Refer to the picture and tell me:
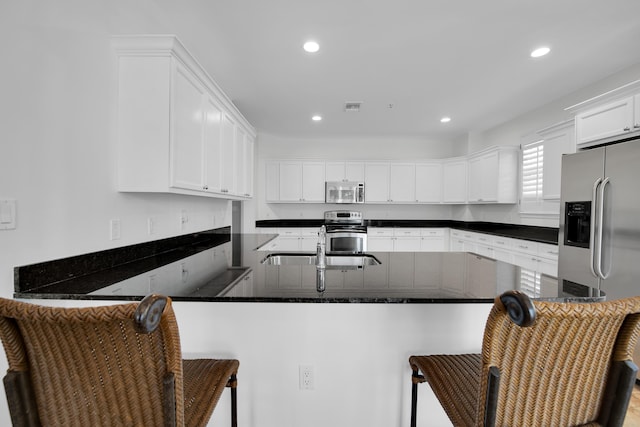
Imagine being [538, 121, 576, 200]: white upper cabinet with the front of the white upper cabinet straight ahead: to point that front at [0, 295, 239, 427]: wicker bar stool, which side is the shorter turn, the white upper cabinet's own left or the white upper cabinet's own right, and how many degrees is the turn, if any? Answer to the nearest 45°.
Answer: approximately 45° to the white upper cabinet's own left

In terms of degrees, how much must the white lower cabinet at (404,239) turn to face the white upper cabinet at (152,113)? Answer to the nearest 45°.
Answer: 0° — it already faces it

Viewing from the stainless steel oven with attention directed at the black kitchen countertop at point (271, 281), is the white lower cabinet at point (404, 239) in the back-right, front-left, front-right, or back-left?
back-left

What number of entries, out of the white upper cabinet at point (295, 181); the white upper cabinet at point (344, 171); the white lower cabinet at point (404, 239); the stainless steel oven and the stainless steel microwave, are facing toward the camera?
5

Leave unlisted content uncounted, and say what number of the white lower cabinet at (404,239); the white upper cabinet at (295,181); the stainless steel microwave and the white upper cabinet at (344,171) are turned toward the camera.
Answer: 4

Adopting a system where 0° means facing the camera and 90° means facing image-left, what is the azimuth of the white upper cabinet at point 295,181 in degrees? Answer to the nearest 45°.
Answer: approximately 0°

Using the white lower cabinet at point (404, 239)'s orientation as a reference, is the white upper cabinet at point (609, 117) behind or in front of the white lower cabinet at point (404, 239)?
in front

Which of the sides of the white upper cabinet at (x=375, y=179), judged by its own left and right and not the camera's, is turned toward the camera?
front

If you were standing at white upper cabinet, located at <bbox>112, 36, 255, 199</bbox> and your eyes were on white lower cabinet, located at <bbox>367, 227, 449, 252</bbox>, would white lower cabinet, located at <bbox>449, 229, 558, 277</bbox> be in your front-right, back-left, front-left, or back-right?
front-right

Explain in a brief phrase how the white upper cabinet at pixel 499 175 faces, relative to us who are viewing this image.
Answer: facing the viewer and to the left of the viewer

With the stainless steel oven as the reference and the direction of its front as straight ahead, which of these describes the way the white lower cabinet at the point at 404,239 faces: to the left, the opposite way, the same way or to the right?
the same way

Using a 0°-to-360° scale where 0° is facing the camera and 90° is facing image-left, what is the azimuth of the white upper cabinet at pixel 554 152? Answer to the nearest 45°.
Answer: approximately 45°

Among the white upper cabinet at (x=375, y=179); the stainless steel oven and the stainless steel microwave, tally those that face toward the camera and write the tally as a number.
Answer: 3

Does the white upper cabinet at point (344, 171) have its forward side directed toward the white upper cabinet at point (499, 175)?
no

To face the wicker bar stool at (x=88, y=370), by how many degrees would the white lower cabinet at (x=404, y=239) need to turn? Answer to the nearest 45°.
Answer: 0° — it already faces it

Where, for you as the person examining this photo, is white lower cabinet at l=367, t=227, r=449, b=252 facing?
facing the viewer

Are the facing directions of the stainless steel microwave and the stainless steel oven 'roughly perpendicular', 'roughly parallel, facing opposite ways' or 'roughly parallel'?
roughly parallel

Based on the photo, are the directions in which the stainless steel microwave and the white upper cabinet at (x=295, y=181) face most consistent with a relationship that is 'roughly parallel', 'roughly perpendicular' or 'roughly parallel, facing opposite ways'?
roughly parallel
